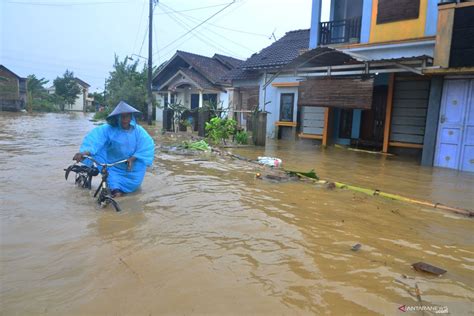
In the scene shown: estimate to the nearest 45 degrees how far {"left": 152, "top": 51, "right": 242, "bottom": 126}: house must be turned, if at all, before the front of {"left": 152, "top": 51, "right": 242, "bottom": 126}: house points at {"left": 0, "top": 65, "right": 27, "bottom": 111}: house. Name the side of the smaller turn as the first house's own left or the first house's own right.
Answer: approximately 90° to the first house's own right

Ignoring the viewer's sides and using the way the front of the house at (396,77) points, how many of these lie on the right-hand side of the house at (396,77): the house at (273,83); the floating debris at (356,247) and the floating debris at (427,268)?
1

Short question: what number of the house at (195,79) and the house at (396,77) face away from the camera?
0

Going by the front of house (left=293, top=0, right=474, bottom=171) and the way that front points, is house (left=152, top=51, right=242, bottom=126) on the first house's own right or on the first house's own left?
on the first house's own right

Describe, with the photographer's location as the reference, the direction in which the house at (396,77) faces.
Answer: facing the viewer and to the left of the viewer

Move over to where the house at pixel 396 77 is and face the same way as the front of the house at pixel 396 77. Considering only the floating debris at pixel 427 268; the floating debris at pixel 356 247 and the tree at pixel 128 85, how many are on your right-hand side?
1

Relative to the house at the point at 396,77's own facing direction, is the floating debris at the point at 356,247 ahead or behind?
ahead

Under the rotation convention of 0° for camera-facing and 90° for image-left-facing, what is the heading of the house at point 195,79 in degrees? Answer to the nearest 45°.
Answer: approximately 45°

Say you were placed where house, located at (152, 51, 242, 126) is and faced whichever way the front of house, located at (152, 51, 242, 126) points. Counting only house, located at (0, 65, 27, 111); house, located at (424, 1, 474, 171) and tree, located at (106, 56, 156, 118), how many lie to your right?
2

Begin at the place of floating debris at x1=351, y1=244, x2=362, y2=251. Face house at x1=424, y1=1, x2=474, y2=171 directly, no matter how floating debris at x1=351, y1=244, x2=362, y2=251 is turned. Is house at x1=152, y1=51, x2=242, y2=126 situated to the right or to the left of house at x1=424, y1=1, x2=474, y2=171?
left

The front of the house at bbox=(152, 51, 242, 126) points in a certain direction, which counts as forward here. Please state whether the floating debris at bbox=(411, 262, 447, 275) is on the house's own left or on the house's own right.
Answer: on the house's own left
